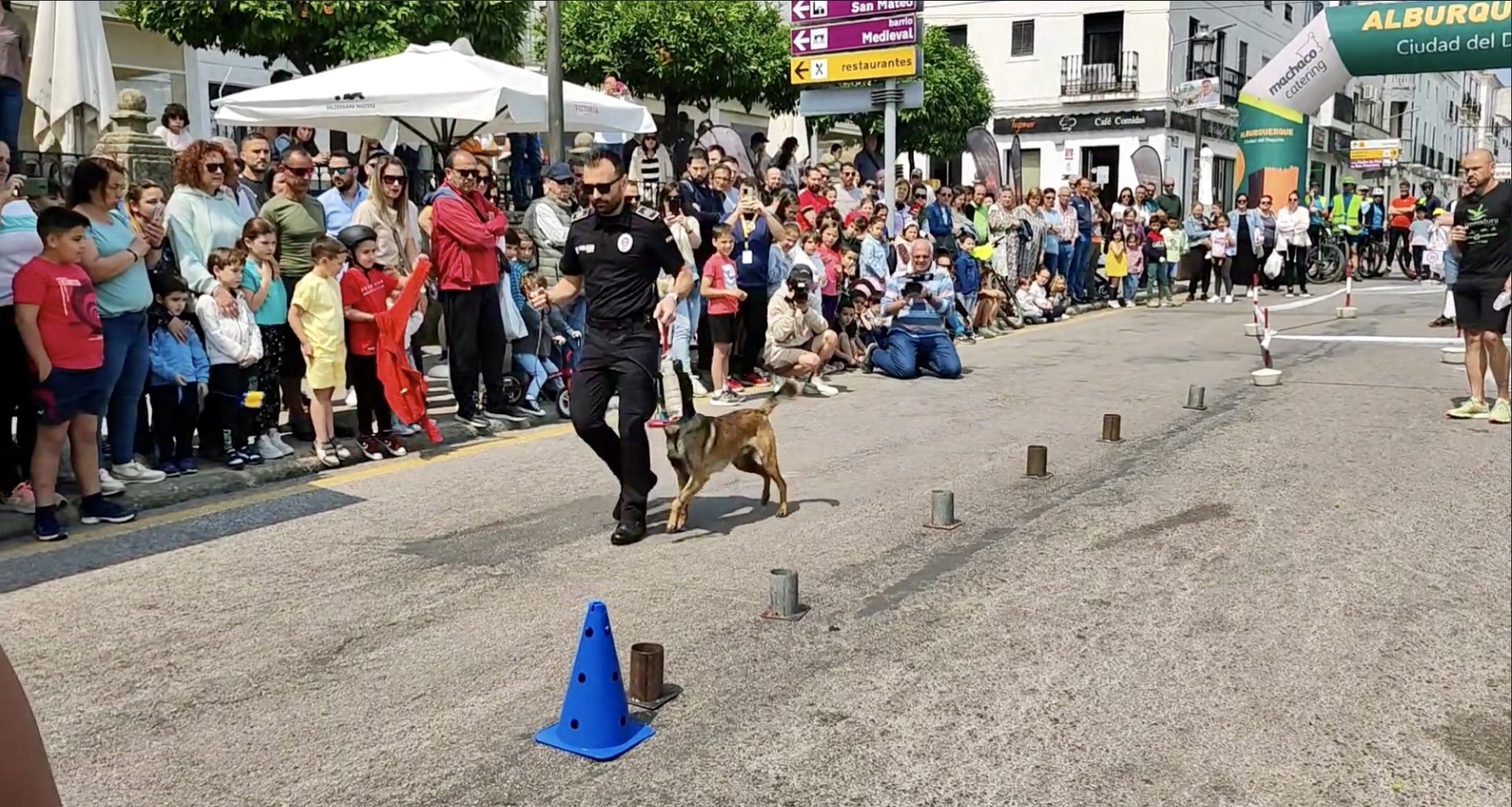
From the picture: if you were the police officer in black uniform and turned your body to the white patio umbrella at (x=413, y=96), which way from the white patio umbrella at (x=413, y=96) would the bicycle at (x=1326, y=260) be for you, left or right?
right

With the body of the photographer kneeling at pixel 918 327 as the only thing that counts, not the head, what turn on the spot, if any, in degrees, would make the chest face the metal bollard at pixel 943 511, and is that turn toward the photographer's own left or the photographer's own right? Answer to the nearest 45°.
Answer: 0° — they already face it

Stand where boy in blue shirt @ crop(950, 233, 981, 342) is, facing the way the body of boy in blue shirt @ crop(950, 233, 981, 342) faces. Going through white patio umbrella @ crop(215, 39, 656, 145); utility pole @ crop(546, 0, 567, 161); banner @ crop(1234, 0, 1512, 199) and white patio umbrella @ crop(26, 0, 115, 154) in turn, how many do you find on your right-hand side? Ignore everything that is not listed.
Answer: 3

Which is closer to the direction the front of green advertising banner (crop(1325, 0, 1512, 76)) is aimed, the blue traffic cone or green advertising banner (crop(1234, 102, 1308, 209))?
the blue traffic cone

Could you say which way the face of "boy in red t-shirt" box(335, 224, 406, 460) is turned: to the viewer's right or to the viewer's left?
to the viewer's right

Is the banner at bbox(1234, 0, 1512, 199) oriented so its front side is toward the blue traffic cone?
yes

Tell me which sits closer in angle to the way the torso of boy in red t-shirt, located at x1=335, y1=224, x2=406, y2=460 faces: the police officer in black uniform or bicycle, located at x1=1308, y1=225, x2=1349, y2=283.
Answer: the police officer in black uniform
